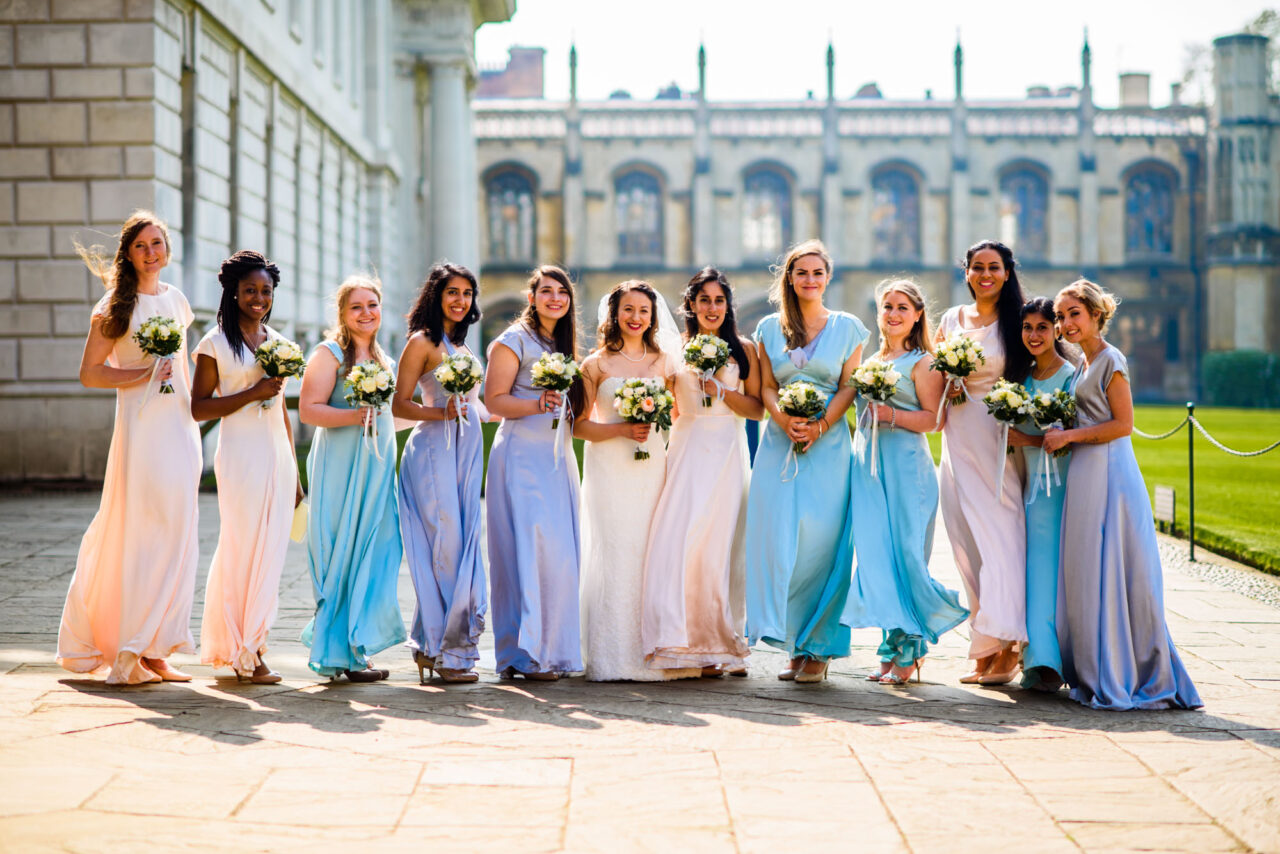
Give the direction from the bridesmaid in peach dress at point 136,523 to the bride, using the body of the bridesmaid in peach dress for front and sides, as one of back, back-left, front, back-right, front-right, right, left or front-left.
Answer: front-left

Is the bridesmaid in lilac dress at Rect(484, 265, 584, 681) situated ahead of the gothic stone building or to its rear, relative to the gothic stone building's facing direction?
ahead

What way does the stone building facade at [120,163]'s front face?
to the viewer's right

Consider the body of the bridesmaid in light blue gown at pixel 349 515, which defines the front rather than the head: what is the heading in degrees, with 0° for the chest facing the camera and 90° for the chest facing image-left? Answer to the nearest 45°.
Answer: approximately 315°

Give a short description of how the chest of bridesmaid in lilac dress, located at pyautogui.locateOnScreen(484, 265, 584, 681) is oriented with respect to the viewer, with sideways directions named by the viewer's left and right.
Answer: facing the viewer and to the right of the viewer

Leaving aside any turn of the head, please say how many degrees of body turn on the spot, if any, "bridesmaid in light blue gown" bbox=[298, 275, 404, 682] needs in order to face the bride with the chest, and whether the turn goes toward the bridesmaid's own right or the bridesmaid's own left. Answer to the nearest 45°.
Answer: approximately 45° to the bridesmaid's own left

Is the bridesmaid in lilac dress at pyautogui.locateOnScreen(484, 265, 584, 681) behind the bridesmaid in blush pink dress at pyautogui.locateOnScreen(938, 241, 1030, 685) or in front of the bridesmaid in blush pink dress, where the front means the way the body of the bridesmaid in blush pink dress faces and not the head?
in front

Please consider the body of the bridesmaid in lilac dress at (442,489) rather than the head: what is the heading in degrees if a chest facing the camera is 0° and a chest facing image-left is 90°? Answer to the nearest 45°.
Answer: approximately 315°
